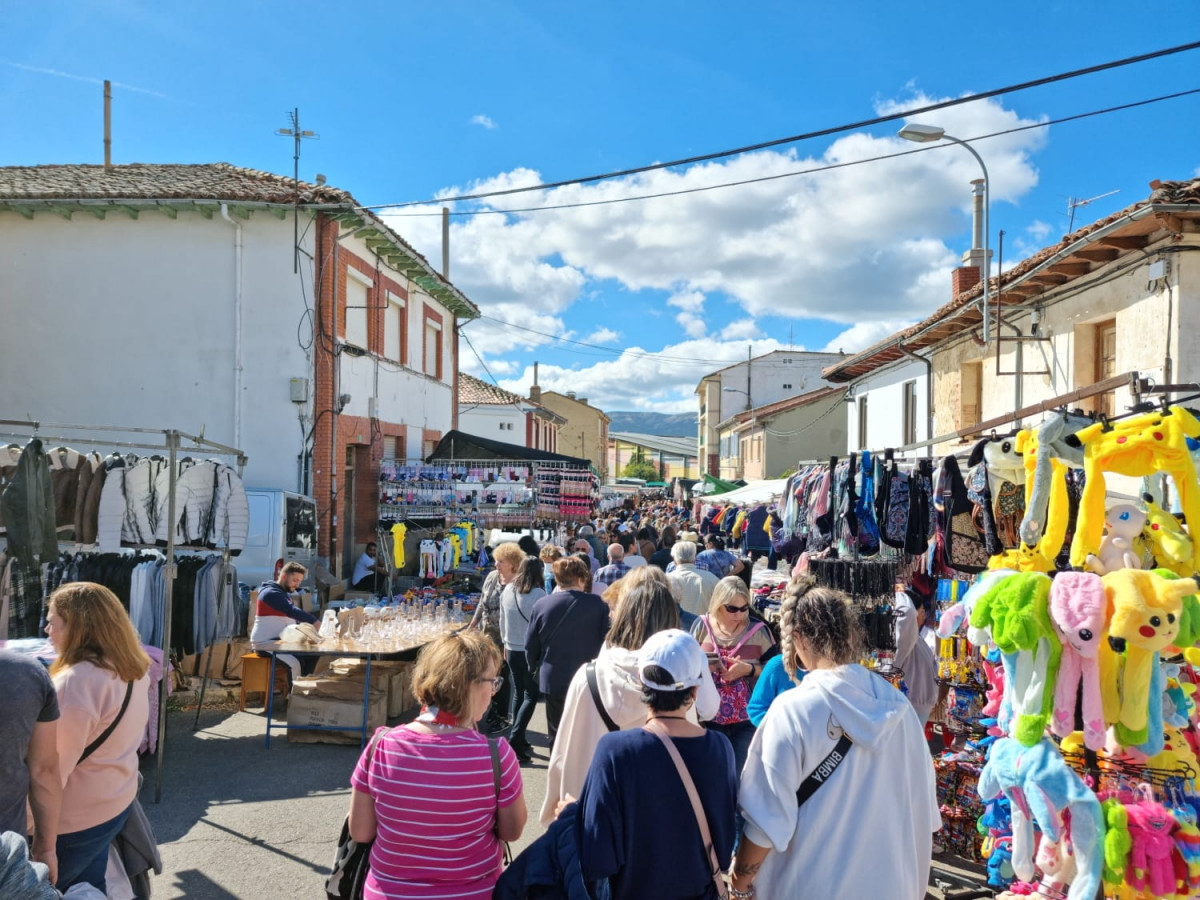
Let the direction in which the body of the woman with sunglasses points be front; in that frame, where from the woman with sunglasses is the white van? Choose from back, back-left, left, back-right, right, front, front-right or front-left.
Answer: back-right

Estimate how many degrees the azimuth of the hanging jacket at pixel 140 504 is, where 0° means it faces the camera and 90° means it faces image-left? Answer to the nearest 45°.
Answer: approximately 315°

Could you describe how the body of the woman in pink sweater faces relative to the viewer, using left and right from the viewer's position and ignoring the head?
facing away from the viewer and to the left of the viewer

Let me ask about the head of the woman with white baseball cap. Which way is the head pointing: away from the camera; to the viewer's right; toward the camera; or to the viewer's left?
away from the camera

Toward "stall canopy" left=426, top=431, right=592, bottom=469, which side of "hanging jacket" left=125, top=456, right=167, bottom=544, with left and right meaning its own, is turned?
left

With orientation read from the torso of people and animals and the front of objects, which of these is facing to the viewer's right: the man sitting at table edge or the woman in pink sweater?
the man sitting at table edge

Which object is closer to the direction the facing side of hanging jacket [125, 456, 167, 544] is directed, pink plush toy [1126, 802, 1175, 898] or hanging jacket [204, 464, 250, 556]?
the pink plush toy

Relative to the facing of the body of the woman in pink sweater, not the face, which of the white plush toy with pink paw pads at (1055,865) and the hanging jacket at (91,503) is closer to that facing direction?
the hanging jacket

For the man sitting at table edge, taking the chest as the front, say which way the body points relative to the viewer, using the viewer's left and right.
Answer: facing to the right of the viewer

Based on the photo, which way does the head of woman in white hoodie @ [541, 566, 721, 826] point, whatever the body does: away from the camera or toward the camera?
away from the camera

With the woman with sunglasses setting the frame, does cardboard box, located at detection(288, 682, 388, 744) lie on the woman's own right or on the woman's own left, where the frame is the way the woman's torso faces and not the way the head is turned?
on the woman's own right

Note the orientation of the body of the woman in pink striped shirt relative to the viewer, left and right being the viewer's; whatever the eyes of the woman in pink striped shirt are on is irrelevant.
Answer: facing away from the viewer

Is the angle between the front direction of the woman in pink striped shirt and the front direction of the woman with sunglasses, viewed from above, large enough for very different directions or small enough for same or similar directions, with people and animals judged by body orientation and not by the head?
very different directions

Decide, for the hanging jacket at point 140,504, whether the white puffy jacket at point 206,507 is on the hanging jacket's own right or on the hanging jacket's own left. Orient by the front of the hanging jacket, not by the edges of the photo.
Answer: on the hanging jacket's own left

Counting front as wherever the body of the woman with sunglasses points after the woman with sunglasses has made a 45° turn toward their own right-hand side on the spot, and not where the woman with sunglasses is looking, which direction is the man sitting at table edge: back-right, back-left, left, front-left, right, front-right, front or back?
right

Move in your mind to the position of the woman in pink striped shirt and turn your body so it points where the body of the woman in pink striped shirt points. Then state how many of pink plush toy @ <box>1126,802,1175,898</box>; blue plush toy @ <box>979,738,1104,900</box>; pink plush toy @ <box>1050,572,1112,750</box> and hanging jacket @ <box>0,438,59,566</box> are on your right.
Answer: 3
